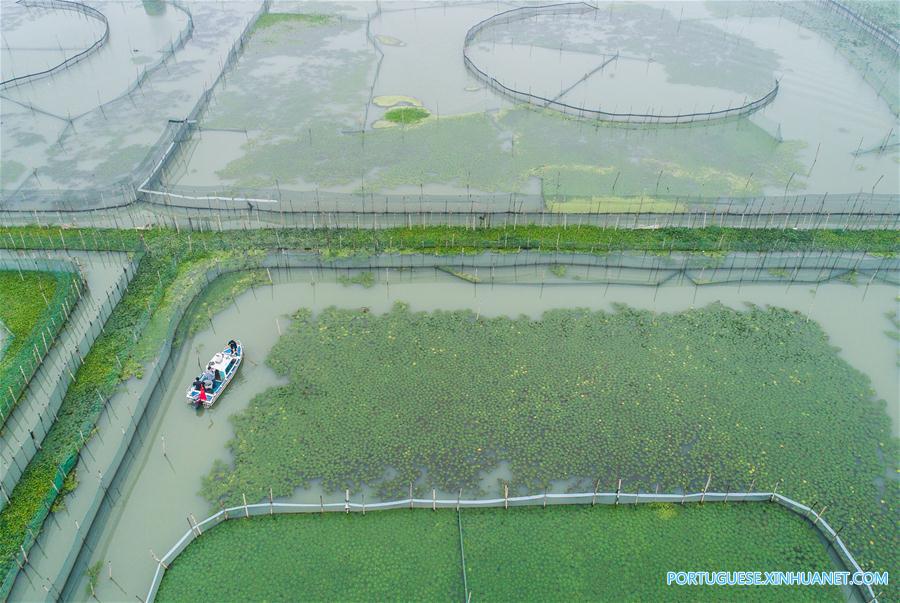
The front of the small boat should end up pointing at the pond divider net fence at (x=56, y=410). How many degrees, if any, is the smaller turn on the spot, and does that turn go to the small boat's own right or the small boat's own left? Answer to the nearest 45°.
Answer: approximately 135° to the small boat's own left

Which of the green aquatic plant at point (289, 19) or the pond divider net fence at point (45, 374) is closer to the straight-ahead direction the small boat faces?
the green aquatic plant

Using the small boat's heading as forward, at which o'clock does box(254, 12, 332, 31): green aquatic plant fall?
The green aquatic plant is roughly at 11 o'clock from the small boat.

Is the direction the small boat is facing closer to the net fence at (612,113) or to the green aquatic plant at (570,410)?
the net fence

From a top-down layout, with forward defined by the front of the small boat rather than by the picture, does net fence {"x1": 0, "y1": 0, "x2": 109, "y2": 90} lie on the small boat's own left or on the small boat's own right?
on the small boat's own left

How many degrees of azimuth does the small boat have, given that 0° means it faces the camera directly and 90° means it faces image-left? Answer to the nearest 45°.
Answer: approximately 225°

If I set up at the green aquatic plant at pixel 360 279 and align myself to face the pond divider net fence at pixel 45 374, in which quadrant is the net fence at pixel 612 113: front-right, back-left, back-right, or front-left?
back-right

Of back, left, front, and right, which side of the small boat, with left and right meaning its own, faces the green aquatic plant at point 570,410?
right

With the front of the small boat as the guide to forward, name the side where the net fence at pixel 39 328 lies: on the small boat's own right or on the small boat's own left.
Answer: on the small boat's own left

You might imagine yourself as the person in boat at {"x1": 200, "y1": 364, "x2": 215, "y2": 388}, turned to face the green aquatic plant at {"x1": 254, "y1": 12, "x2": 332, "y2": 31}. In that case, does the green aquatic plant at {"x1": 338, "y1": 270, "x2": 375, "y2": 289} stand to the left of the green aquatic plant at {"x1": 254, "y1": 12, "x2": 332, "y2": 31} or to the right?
right

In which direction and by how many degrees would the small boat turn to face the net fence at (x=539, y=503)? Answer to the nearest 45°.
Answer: approximately 90° to its right
